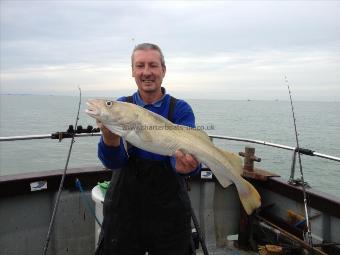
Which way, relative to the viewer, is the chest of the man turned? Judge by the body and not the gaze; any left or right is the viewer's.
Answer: facing the viewer

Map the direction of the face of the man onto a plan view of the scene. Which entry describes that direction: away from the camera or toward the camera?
toward the camera
